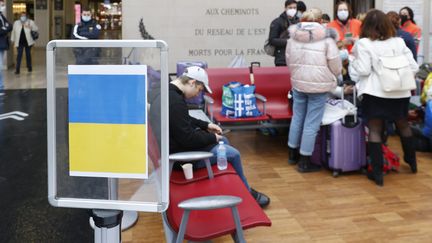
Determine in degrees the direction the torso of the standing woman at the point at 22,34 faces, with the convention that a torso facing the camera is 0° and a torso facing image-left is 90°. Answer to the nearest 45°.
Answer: approximately 0°

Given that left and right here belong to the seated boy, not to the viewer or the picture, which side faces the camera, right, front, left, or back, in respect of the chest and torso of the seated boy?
right

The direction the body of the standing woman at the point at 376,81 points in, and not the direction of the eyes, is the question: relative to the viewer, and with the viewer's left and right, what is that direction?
facing away from the viewer

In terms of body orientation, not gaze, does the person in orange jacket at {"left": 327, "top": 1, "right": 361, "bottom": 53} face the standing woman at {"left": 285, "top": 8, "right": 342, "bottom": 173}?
yes

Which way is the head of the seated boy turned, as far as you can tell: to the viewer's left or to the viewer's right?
to the viewer's right

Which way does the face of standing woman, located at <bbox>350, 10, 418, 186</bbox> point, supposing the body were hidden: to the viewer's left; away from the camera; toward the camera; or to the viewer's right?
away from the camera

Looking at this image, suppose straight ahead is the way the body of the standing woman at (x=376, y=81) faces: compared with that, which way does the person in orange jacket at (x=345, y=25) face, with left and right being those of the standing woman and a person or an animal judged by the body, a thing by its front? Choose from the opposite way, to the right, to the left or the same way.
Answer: the opposite way
